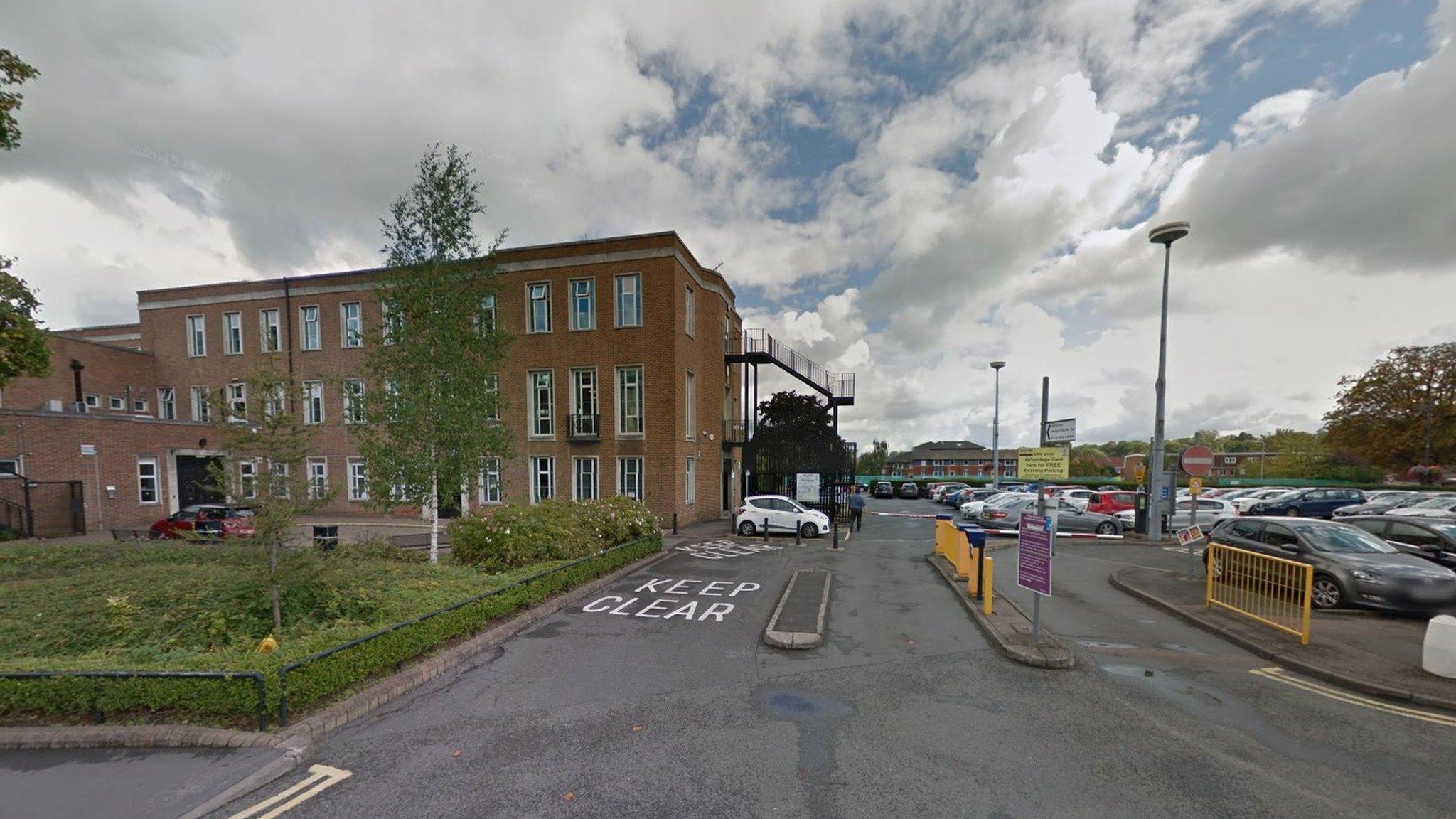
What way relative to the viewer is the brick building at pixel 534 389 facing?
toward the camera

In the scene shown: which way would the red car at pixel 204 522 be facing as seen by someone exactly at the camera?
facing to the left of the viewer

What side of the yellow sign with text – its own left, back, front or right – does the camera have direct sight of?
front

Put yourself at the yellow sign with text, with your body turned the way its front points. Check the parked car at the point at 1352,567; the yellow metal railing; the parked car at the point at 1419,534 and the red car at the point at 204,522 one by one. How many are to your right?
1

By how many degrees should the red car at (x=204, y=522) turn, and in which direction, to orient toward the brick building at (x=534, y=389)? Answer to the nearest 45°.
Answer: approximately 180°

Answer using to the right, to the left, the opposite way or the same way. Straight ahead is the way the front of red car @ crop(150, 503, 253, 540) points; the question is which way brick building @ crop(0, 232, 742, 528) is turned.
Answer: to the left

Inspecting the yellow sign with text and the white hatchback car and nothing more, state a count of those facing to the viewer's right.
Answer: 1

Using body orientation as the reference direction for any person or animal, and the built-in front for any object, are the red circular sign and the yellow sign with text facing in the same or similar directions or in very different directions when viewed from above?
same or similar directions

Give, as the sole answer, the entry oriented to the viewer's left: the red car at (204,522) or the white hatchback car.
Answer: the red car

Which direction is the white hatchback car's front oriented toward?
to the viewer's right

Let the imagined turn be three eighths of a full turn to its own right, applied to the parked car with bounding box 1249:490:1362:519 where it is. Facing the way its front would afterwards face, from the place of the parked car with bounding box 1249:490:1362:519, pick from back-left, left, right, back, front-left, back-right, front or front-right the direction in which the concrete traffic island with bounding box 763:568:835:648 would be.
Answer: back
